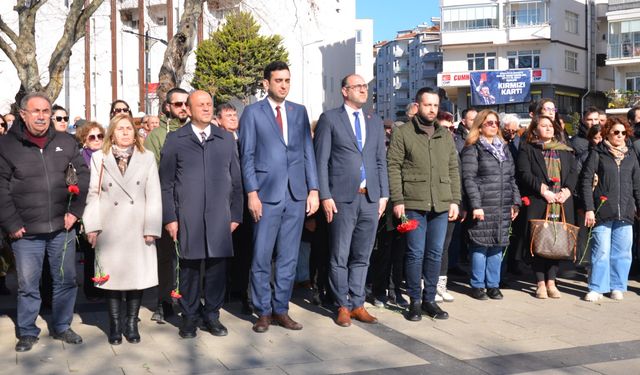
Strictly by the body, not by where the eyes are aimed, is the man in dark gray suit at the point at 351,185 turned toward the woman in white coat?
no

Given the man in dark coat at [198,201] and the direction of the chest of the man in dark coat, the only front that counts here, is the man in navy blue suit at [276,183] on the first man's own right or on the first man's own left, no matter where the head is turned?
on the first man's own left

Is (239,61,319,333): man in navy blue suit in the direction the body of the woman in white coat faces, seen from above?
no

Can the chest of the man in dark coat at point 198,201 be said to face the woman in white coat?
no

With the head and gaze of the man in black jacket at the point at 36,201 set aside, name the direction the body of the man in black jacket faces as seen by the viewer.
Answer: toward the camera

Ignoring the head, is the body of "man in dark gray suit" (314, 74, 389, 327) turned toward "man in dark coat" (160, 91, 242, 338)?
no

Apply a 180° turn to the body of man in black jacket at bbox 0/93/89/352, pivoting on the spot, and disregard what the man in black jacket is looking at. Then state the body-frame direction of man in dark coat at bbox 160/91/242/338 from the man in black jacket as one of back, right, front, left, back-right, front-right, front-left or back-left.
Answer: right

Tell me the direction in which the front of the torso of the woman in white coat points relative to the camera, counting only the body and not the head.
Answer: toward the camera

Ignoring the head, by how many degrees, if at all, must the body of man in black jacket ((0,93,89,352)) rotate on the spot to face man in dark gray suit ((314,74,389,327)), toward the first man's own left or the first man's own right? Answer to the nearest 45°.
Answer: approximately 90° to the first man's own left

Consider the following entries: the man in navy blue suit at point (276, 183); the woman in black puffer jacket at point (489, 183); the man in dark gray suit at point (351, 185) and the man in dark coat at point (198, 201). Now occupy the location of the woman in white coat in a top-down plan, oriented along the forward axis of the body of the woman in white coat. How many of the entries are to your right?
0

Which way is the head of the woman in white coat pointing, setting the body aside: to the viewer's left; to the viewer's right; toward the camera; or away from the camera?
toward the camera

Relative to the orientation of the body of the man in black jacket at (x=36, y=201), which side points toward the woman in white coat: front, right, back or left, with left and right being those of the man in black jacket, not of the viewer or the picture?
left

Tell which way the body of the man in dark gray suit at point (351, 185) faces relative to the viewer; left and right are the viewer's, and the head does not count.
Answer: facing the viewer and to the right of the viewer
